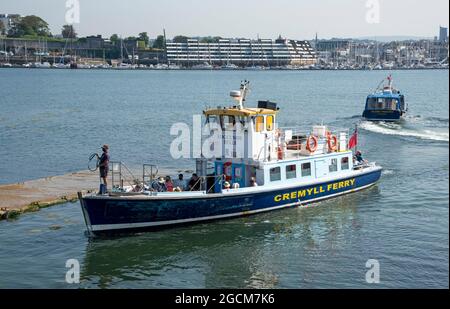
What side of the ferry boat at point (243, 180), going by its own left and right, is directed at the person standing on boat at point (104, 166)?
front

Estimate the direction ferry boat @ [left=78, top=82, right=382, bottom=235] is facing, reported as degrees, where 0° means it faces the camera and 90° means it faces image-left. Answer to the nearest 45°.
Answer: approximately 45°
